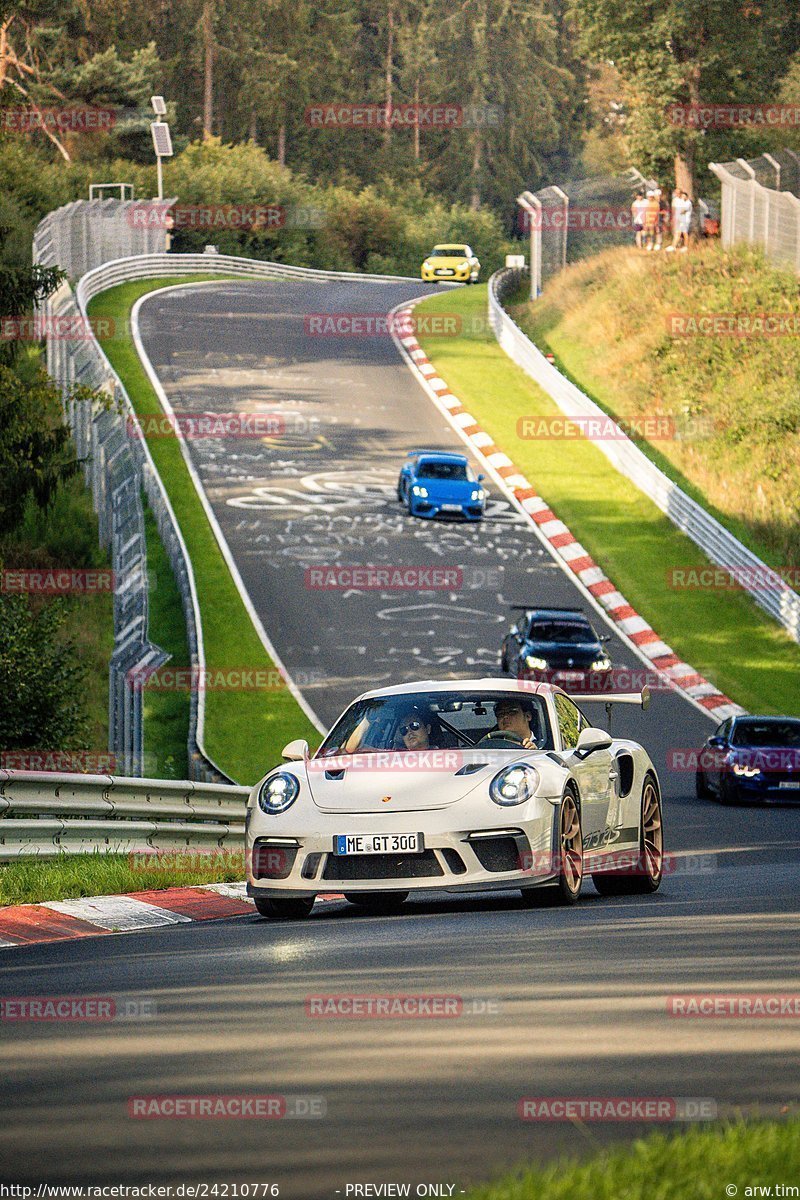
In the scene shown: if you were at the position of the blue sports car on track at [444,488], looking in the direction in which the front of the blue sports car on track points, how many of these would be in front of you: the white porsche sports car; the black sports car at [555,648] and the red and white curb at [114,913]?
3

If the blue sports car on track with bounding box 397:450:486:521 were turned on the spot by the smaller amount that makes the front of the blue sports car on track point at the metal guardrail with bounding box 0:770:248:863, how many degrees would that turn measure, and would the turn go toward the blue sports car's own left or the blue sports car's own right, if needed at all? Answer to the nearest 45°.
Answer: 0° — it already faces it

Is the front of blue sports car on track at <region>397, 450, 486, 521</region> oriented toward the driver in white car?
yes

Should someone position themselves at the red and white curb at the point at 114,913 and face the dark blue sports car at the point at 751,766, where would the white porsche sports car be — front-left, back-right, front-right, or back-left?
front-right

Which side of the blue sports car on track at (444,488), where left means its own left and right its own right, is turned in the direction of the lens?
front

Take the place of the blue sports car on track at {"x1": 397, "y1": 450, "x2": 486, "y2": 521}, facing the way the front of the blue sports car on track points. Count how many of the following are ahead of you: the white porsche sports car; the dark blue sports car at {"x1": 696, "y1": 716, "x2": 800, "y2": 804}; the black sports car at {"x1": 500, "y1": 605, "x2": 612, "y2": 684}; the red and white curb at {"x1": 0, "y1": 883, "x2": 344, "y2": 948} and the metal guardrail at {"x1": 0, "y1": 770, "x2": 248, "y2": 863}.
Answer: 5

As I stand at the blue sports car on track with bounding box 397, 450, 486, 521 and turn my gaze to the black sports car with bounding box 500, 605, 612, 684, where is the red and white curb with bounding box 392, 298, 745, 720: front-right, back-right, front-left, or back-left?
front-left

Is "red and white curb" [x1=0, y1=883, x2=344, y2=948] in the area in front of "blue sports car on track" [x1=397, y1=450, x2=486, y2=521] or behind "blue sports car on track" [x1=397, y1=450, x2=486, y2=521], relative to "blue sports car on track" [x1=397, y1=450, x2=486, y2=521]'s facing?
in front

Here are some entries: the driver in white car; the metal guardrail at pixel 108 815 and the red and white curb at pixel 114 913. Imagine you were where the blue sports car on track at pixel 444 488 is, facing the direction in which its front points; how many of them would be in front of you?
3

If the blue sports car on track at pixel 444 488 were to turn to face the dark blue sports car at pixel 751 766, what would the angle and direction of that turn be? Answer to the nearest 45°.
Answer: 0° — it already faces it

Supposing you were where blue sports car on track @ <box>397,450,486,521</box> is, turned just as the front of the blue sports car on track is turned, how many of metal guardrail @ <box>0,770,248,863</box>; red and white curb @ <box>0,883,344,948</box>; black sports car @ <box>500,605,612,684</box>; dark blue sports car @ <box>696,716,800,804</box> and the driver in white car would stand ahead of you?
5

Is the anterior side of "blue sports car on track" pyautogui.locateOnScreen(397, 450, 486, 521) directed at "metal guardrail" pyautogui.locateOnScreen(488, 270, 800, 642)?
no

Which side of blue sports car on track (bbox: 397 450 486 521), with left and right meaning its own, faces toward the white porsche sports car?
front
